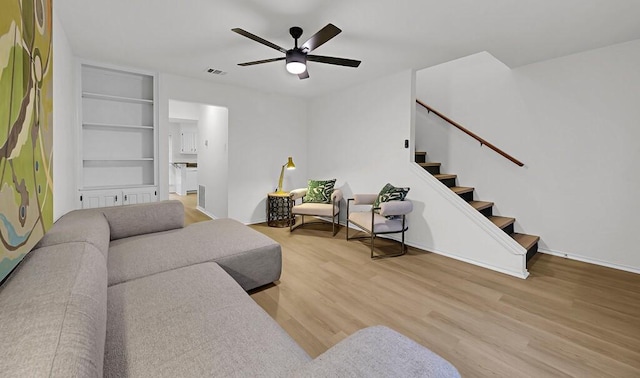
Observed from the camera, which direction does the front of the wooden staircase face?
facing the viewer and to the right of the viewer

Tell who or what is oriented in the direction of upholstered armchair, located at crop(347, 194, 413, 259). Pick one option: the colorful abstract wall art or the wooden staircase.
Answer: the colorful abstract wall art

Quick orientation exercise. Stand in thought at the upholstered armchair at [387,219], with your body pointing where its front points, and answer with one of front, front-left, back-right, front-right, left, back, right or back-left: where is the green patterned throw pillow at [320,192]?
right

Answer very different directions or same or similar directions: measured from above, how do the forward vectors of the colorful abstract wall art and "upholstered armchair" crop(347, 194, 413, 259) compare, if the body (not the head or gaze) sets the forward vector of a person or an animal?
very different directions

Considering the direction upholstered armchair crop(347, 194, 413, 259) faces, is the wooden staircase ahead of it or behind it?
behind

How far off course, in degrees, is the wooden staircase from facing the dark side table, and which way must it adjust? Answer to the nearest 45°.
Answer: approximately 135° to its right

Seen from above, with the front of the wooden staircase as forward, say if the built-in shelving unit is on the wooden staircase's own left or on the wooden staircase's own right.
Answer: on the wooden staircase's own right

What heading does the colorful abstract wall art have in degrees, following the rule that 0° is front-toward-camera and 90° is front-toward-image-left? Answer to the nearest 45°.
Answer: approximately 270°

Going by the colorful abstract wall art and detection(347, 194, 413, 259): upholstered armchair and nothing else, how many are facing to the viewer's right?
1

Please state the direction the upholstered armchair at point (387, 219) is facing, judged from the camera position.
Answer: facing the viewer and to the left of the viewer

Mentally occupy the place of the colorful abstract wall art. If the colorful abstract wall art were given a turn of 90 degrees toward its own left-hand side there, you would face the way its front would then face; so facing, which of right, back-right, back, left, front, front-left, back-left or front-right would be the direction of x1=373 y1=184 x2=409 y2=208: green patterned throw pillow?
right

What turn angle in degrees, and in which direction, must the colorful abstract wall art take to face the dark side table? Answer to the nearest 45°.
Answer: approximately 45° to its left

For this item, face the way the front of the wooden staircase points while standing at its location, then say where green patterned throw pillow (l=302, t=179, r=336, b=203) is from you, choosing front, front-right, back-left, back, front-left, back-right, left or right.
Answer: back-right

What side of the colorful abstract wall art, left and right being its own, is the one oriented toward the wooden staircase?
front

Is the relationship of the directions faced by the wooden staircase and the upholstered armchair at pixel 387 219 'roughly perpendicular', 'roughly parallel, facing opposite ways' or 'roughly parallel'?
roughly perpendicular
